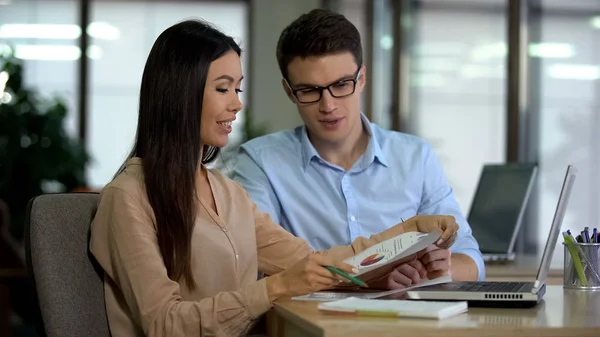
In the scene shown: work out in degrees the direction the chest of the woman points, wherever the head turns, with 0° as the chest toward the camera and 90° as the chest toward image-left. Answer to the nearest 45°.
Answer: approximately 315°

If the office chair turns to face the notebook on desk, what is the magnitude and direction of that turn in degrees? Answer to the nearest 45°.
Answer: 0° — it already faces it

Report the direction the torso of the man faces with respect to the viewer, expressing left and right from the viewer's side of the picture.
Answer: facing the viewer

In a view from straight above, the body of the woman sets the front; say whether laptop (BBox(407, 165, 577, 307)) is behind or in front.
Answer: in front

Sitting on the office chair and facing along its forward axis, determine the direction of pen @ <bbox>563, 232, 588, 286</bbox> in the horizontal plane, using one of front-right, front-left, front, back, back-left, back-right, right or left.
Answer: front-left

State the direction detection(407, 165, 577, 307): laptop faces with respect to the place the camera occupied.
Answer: facing to the left of the viewer

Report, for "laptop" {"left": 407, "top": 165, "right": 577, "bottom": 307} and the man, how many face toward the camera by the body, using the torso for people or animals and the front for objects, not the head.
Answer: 1

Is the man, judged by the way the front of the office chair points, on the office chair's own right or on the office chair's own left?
on the office chair's own left

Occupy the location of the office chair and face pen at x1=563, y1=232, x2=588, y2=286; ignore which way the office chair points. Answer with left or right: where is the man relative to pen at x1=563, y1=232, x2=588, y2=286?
left

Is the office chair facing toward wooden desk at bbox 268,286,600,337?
yes

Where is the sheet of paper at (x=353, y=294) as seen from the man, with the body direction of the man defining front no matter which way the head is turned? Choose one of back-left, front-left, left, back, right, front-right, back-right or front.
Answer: front

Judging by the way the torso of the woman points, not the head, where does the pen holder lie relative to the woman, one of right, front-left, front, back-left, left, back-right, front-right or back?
front-left

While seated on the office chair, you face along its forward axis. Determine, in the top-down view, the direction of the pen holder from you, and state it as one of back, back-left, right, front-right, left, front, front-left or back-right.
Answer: front-left
